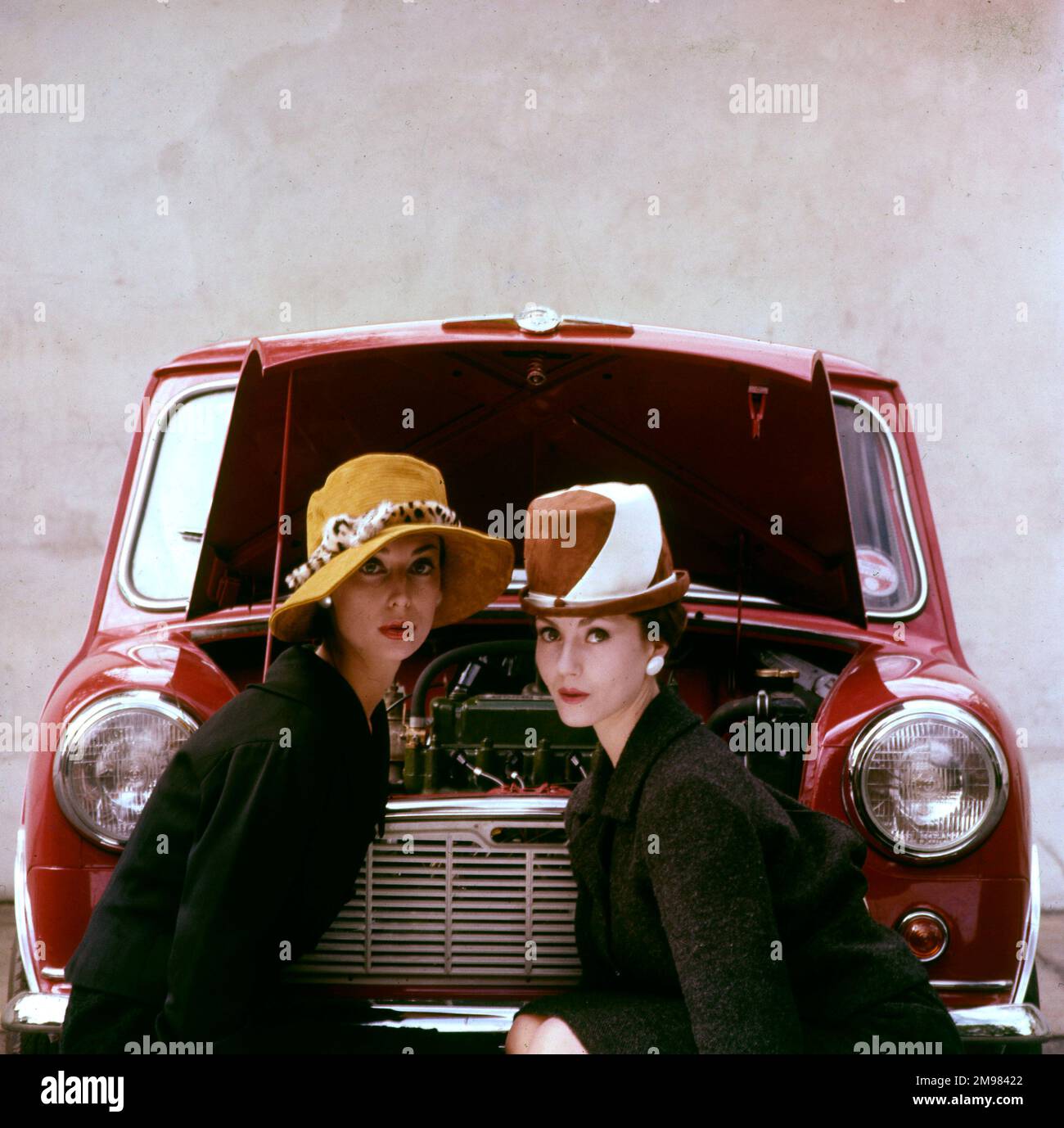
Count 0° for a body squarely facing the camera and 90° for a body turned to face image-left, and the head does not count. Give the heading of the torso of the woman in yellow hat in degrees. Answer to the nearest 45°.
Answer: approximately 270°

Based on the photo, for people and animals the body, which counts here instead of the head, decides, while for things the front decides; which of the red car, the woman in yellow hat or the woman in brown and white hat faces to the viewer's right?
the woman in yellow hat

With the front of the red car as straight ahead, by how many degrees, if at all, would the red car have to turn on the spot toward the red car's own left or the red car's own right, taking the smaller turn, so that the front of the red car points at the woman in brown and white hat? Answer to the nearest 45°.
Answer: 0° — it already faces them

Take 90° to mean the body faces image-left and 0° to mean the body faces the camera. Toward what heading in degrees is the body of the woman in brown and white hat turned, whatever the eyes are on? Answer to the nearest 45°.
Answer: approximately 45°
